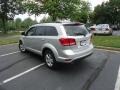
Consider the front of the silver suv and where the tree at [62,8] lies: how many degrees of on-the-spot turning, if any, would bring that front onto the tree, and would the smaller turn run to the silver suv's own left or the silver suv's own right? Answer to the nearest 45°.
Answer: approximately 45° to the silver suv's own right

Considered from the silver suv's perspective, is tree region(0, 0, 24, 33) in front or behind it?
in front

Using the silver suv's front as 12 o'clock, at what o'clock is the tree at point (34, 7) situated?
The tree is roughly at 1 o'clock from the silver suv.

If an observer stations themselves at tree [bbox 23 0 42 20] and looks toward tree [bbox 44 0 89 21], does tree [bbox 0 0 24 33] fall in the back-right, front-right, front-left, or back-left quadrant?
back-right

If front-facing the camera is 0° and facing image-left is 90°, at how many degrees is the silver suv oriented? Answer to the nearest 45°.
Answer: approximately 135°
